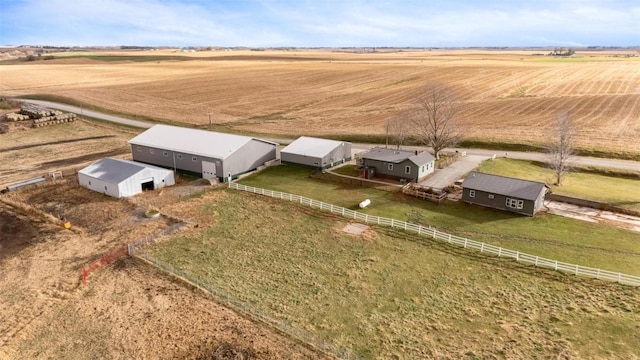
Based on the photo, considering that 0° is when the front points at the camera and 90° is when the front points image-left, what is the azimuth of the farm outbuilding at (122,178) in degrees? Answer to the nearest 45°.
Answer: approximately 315°

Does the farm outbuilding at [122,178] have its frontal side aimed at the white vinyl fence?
yes

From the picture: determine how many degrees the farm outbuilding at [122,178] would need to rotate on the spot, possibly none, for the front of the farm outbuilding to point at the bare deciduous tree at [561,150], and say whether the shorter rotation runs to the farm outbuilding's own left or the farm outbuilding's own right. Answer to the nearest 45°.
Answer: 0° — it already faces it

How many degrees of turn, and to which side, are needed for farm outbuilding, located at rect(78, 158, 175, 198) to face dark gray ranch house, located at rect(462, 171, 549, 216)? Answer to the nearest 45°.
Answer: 0° — it already faces it

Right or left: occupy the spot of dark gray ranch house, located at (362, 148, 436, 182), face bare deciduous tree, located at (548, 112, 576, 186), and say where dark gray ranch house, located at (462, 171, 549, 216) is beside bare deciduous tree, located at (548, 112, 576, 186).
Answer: right

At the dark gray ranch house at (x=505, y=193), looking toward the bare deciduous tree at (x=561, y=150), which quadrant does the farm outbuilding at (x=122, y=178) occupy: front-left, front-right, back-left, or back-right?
back-left

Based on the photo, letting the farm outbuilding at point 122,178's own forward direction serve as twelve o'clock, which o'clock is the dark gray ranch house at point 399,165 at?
The dark gray ranch house is roughly at 11 o'clock from the farm outbuilding.

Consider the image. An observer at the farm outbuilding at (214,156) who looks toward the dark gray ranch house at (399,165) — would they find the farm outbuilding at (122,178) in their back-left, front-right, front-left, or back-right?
back-right

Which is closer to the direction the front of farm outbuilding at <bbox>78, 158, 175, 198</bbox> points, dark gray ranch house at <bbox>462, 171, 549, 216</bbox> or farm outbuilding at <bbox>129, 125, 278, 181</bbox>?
the dark gray ranch house
